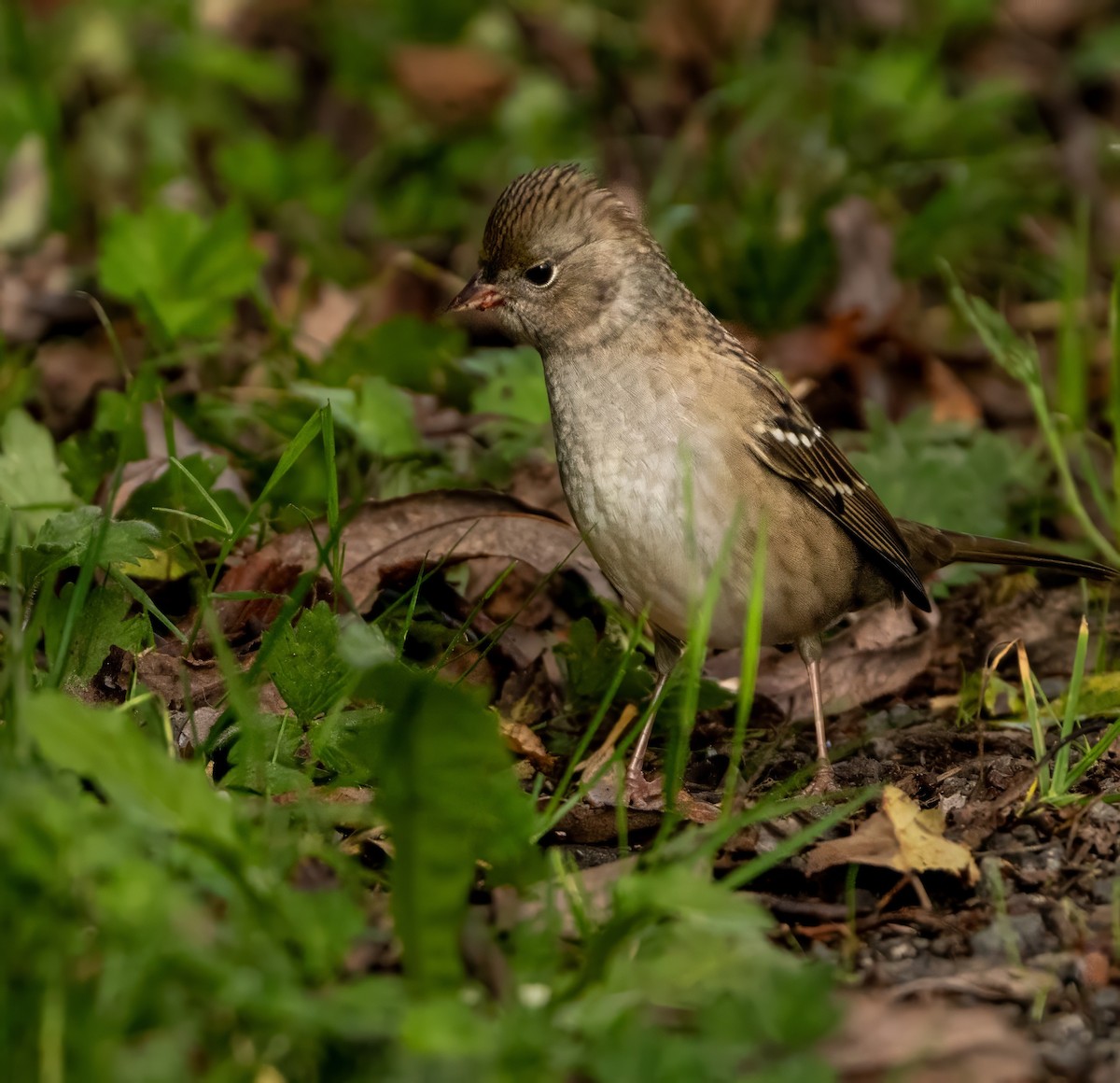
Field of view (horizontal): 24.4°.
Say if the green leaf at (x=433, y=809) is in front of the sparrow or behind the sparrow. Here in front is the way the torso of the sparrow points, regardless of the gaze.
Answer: in front

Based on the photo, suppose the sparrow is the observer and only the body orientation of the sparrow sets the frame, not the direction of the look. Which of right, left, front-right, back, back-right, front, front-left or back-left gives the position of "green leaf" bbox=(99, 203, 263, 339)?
right

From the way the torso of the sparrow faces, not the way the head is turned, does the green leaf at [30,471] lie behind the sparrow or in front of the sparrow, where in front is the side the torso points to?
in front

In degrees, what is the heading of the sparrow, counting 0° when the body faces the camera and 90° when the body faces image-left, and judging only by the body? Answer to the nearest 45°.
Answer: approximately 45°

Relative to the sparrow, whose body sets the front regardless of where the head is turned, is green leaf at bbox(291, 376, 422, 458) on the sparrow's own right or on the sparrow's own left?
on the sparrow's own right

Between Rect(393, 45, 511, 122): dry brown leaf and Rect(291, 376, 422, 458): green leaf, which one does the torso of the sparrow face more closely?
the green leaf

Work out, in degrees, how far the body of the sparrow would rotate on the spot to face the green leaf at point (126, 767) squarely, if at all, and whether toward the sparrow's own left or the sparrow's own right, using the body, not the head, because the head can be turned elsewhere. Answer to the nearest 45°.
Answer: approximately 45° to the sparrow's own left

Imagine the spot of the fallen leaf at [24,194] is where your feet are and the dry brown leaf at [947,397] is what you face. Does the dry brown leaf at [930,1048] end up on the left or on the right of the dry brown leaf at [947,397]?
right
